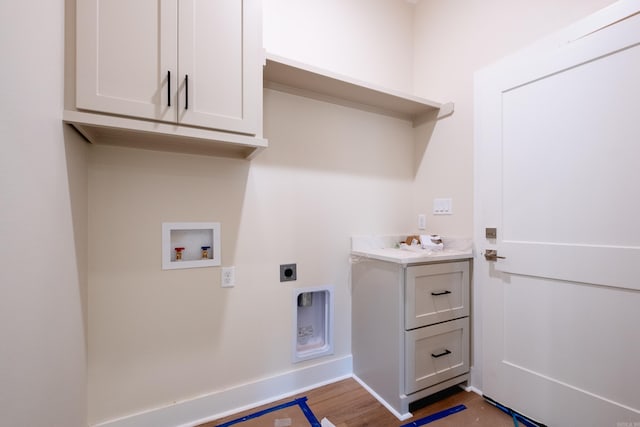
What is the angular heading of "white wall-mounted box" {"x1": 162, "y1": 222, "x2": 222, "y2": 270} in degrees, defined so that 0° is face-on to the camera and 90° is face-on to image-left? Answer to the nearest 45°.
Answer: approximately 0°

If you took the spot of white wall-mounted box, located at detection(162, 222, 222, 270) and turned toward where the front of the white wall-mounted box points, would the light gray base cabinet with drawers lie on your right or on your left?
on your left

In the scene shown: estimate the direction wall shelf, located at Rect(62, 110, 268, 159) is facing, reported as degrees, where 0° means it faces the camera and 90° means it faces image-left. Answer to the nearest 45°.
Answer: approximately 0°

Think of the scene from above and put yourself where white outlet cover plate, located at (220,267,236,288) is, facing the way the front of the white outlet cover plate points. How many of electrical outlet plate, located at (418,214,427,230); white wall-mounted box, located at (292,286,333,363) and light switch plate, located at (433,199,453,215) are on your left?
3

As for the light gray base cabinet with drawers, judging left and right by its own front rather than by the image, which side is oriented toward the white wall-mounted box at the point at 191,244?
right

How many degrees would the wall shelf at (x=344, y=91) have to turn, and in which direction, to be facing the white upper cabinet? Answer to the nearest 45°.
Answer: approximately 90° to its right
